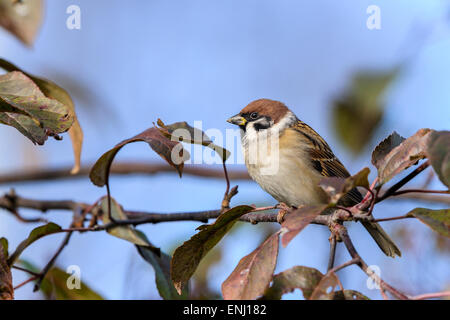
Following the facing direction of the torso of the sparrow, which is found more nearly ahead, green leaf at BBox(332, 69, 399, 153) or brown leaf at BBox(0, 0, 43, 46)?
the brown leaf

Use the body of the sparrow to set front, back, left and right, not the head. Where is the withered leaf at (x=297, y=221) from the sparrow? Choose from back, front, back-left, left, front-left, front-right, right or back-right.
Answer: left

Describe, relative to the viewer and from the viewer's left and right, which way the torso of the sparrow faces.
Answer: facing to the left of the viewer

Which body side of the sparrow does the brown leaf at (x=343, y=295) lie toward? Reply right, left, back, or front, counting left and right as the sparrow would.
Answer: left

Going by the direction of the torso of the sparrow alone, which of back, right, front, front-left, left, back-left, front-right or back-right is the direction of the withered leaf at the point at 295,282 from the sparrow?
left

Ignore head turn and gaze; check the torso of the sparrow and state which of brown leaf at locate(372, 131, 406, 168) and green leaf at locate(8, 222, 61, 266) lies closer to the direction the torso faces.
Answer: the green leaf

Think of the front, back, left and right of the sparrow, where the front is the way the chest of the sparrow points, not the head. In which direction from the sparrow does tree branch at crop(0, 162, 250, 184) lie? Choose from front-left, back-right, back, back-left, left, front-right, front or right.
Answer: front

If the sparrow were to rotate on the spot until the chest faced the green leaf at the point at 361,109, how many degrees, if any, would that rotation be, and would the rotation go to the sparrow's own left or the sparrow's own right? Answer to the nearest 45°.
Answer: approximately 135° to the sparrow's own right
